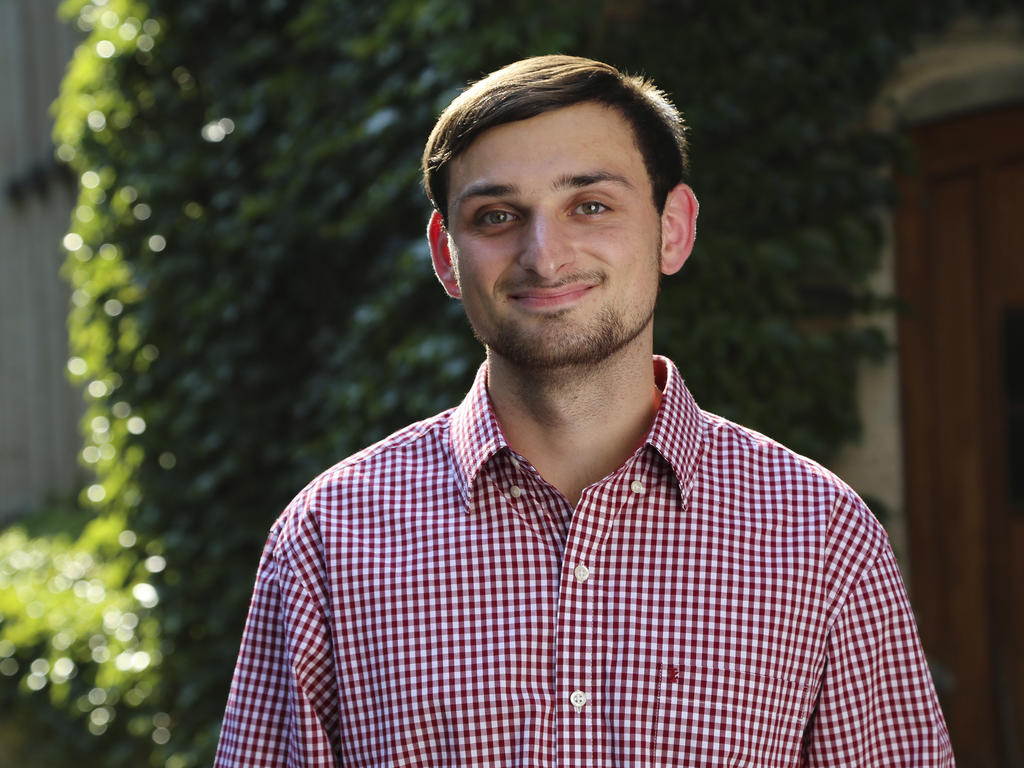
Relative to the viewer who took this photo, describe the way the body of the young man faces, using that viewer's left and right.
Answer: facing the viewer

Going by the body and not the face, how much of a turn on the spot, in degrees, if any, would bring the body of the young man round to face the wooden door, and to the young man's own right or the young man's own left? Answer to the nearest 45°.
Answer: approximately 135° to the young man's own left
